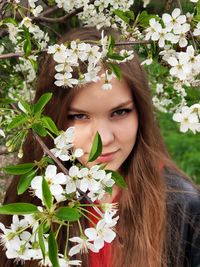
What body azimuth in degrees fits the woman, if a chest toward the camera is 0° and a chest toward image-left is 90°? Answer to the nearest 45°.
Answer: approximately 0°

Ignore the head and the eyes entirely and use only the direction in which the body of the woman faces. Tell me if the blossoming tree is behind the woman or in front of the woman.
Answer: in front
